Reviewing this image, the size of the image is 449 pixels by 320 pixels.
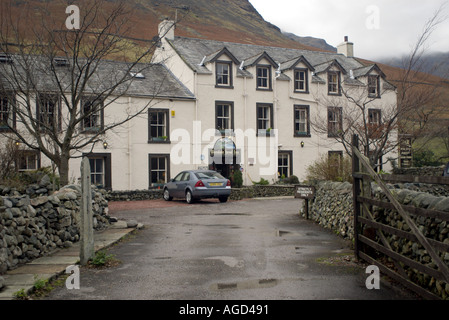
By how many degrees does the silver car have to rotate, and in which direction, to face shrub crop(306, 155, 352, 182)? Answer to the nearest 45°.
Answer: approximately 180°

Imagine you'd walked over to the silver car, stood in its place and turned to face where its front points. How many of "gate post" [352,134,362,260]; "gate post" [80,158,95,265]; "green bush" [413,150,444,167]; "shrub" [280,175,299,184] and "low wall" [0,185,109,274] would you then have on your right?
2

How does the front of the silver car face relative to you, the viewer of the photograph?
facing away from the viewer and to the left of the viewer

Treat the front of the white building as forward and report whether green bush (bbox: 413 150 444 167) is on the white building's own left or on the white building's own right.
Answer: on the white building's own left

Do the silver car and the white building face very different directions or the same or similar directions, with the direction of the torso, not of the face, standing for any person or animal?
very different directions

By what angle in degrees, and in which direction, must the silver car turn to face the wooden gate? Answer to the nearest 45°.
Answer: approximately 135° to its left

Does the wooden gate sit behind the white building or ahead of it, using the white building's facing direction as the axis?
ahead

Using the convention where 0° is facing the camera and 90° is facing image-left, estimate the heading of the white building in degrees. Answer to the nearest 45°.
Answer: approximately 315°

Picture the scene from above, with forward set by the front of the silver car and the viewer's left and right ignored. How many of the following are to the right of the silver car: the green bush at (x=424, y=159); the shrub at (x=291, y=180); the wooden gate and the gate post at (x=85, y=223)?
2
